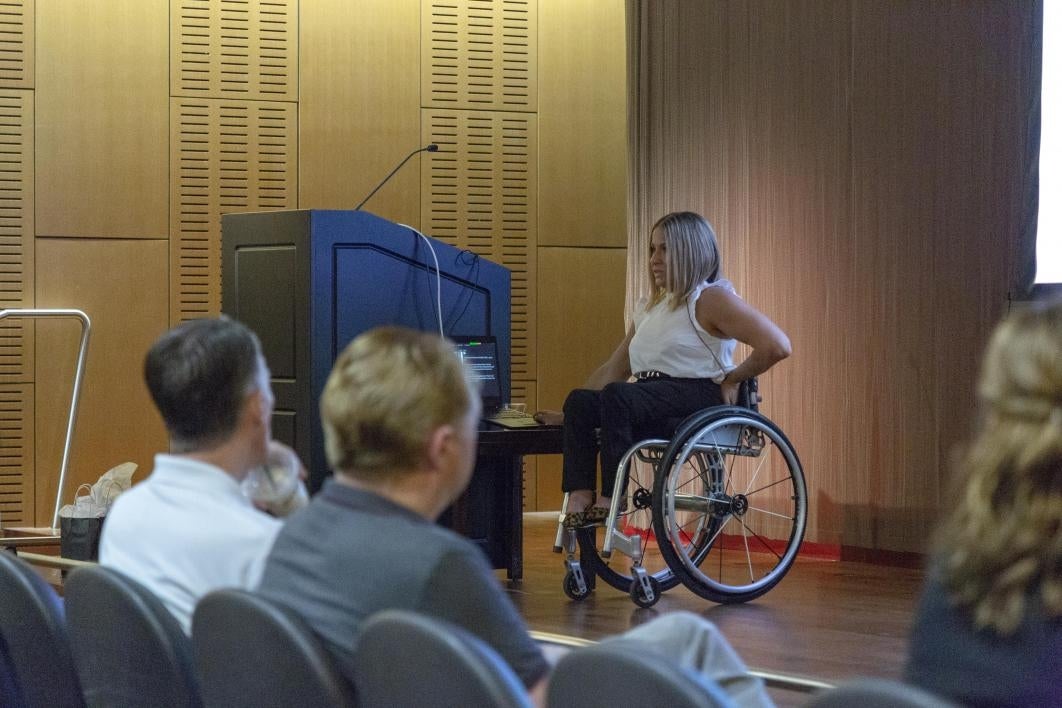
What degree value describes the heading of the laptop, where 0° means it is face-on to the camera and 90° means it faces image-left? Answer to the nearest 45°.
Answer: approximately 315°

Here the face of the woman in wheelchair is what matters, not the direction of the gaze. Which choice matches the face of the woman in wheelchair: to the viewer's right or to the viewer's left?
to the viewer's left

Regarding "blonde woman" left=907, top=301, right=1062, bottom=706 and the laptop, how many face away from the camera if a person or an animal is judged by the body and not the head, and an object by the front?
1

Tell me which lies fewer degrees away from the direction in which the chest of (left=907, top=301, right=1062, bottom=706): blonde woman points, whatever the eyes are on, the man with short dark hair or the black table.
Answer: the black table

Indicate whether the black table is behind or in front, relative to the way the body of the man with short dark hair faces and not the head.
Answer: in front

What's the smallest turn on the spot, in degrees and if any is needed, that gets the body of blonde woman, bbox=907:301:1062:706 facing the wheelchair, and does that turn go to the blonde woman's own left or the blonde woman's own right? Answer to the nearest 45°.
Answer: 0° — they already face it

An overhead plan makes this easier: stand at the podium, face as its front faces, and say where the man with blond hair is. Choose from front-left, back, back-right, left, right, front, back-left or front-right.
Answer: front-left

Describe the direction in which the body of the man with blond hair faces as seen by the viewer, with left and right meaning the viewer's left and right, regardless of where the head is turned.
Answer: facing away from the viewer and to the right of the viewer

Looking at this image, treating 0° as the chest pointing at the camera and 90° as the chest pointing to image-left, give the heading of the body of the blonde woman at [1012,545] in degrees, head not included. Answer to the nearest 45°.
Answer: approximately 180°

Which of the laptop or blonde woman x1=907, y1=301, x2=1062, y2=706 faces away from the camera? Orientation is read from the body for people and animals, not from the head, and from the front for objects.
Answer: the blonde woman

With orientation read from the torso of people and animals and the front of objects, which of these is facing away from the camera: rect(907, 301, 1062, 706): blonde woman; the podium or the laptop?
the blonde woman

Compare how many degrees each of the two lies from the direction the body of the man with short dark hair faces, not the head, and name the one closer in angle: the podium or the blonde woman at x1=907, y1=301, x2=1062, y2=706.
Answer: the podium
